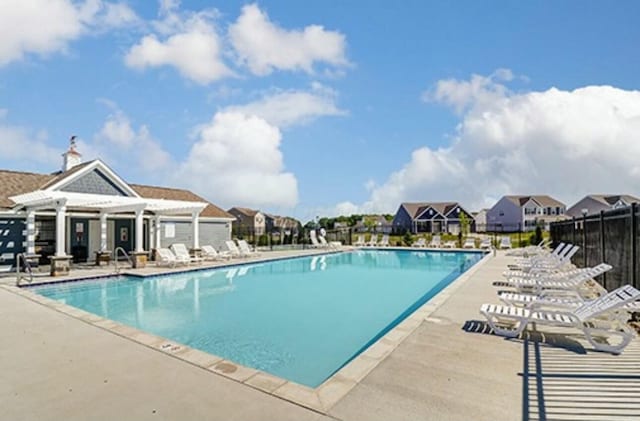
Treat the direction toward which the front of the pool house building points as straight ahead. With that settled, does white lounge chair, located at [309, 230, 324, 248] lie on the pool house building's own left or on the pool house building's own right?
on the pool house building's own left

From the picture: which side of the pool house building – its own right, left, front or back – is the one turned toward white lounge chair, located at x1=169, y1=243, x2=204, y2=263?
front

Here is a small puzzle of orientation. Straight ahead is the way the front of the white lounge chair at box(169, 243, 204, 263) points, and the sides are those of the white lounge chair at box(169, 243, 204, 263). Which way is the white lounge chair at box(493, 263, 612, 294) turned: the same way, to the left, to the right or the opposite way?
the opposite way

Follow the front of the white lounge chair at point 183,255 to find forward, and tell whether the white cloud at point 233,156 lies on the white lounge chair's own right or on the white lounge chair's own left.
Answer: on the white lounge chair's own left

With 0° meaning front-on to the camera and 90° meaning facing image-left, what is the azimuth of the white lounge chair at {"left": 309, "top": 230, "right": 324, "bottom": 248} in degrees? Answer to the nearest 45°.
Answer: approximately 315°

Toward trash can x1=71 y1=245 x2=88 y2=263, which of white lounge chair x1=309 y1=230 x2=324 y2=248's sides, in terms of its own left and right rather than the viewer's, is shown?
right

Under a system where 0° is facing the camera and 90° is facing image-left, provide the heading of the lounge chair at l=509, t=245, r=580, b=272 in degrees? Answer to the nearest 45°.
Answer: approximately 90°

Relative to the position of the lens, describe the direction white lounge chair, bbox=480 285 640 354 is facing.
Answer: facing to the left of the viewer

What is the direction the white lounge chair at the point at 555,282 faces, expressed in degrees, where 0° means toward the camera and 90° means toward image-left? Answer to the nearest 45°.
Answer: approximately 90°

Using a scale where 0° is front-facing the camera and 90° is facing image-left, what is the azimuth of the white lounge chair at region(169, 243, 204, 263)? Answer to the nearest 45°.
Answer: approximately 315°

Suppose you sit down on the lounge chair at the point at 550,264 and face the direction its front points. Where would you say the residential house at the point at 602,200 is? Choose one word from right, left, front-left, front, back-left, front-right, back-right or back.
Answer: right
